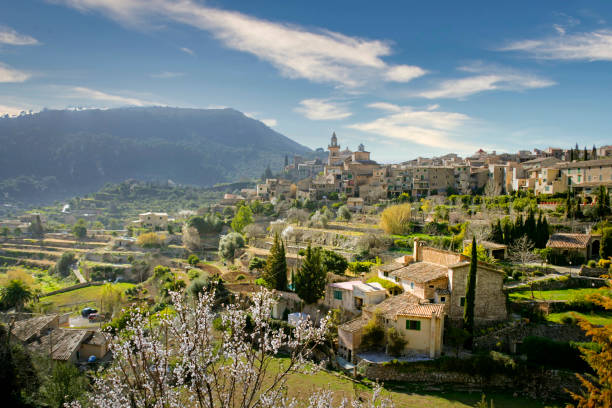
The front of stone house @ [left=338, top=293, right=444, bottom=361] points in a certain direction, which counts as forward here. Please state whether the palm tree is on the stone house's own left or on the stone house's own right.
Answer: on the stone house's own right

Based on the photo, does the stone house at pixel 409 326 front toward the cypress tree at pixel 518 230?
no

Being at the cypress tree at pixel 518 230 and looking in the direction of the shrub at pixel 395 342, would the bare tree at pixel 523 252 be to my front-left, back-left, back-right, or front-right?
front-left

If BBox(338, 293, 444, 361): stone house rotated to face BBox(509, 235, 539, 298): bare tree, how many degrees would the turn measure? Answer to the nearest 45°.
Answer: approximately 180°

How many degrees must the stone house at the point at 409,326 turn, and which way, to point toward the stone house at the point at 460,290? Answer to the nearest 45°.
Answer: approximately 180°

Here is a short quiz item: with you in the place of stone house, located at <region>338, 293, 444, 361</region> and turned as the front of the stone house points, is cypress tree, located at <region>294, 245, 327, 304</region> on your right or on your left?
on your right

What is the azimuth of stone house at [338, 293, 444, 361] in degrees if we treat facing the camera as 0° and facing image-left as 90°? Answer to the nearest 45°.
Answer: approximately 45°

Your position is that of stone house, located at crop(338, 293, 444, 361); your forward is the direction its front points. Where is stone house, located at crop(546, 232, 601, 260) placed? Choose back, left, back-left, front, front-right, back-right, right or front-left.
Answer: back

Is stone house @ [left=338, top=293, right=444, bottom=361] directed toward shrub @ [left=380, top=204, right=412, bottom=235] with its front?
no

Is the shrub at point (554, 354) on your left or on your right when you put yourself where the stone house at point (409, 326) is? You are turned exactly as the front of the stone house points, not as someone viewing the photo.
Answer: on your left

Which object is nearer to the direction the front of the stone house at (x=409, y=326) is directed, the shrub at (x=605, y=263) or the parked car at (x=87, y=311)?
the parked car

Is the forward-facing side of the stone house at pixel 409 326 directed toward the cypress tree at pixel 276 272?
no

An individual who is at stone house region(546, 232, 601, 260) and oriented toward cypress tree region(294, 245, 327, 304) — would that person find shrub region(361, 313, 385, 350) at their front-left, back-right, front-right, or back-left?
front-left

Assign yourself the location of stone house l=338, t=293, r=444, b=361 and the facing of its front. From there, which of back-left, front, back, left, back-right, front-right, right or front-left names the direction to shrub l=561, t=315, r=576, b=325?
back-left

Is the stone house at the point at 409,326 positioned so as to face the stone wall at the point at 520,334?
no
